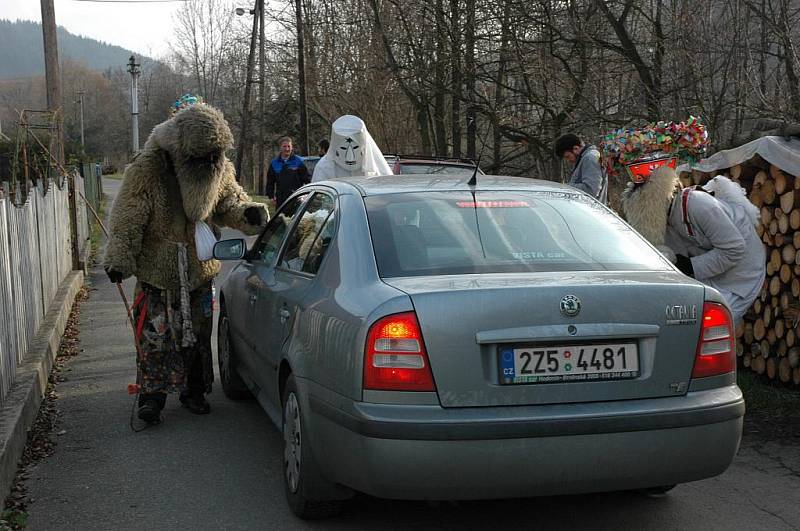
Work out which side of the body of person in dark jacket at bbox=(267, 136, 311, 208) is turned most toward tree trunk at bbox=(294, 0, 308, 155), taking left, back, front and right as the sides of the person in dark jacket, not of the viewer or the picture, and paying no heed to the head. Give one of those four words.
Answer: back

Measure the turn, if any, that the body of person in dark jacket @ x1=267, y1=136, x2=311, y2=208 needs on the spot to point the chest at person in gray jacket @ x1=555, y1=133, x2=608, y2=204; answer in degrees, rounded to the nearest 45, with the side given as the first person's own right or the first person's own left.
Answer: approximately 45° to the first person's own left

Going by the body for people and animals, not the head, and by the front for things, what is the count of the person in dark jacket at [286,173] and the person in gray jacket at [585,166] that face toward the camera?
1

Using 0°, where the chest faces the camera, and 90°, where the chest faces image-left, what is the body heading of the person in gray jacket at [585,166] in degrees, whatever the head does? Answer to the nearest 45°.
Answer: approximately 90°

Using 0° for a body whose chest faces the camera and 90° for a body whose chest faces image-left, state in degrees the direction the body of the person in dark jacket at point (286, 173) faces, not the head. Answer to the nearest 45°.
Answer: approximately 0°

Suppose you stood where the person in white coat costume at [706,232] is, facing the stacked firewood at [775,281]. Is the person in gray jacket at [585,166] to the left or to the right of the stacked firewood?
left

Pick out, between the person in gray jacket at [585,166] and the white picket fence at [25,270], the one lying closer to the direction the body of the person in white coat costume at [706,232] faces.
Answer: the white picket fence

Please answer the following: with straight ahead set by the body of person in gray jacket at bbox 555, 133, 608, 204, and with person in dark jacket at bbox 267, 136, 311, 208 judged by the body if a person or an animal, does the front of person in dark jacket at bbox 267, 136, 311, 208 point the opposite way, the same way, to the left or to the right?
to the left
